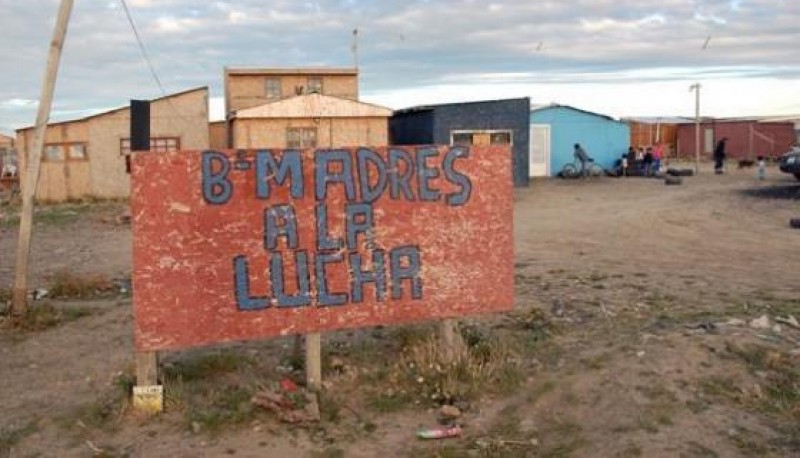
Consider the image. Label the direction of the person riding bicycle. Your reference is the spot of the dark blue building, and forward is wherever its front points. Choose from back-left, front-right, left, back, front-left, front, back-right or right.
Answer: back-left

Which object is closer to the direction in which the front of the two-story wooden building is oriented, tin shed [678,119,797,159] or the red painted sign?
the red painted sign

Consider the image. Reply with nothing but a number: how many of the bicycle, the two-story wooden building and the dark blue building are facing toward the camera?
2

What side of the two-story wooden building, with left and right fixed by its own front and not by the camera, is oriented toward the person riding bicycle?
left

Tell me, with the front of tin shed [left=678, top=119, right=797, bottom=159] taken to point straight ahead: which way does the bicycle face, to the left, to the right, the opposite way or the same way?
to the right

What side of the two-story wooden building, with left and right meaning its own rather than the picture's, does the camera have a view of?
front

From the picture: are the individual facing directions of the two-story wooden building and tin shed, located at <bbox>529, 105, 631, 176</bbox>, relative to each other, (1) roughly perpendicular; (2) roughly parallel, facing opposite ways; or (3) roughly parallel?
roughly parallel

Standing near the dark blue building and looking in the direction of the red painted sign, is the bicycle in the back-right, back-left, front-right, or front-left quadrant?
back-left

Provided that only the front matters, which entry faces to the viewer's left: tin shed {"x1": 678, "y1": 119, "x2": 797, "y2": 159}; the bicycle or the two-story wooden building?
the bicycle

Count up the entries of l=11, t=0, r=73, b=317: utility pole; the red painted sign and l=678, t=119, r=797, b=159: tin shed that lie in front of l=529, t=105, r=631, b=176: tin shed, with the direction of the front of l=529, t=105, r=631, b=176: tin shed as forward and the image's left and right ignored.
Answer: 2

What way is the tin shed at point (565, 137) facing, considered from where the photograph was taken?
facing the viewer

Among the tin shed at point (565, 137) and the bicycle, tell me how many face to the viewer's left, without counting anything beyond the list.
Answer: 1

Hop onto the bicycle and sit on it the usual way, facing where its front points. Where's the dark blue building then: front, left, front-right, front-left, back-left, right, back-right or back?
front-left

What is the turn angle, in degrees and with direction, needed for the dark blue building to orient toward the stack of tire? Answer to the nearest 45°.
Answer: approximately 90° to its left

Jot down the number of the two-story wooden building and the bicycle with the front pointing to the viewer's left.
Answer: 1

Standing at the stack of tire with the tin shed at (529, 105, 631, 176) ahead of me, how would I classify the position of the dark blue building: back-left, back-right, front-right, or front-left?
front-left
